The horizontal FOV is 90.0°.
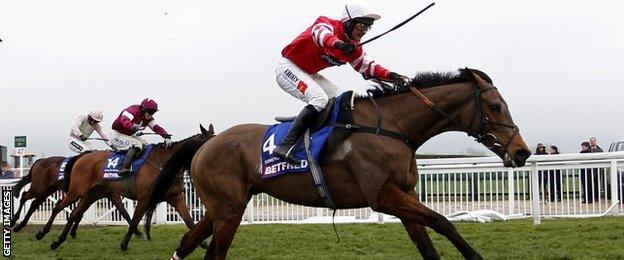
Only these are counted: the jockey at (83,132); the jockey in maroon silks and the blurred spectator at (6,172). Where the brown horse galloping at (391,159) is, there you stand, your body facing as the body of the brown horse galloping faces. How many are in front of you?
0

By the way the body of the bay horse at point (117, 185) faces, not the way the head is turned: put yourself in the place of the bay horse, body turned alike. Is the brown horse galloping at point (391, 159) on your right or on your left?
on your right

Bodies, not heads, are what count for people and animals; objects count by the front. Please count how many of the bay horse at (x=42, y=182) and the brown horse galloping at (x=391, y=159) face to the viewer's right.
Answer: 2

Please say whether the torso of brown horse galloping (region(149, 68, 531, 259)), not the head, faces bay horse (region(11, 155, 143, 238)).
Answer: no

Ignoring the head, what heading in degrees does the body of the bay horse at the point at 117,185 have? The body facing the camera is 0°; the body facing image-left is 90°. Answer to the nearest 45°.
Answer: approximately 270°

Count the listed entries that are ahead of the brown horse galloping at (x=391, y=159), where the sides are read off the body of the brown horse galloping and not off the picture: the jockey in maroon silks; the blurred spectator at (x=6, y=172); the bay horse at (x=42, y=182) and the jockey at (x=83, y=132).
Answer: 0

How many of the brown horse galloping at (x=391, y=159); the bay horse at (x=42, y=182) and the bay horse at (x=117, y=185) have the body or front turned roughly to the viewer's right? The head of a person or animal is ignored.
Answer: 3

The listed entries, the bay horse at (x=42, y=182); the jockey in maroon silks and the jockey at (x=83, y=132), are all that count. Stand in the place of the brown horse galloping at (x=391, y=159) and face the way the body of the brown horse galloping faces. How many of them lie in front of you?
0

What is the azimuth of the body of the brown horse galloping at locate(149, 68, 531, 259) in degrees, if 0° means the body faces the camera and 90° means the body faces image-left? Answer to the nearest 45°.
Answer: approximately 270°

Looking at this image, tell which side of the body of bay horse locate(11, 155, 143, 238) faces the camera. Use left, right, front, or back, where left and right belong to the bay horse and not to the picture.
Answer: right

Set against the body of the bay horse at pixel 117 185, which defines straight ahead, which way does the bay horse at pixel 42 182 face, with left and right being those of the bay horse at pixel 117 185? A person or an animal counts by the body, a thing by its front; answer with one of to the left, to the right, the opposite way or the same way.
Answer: the same way
